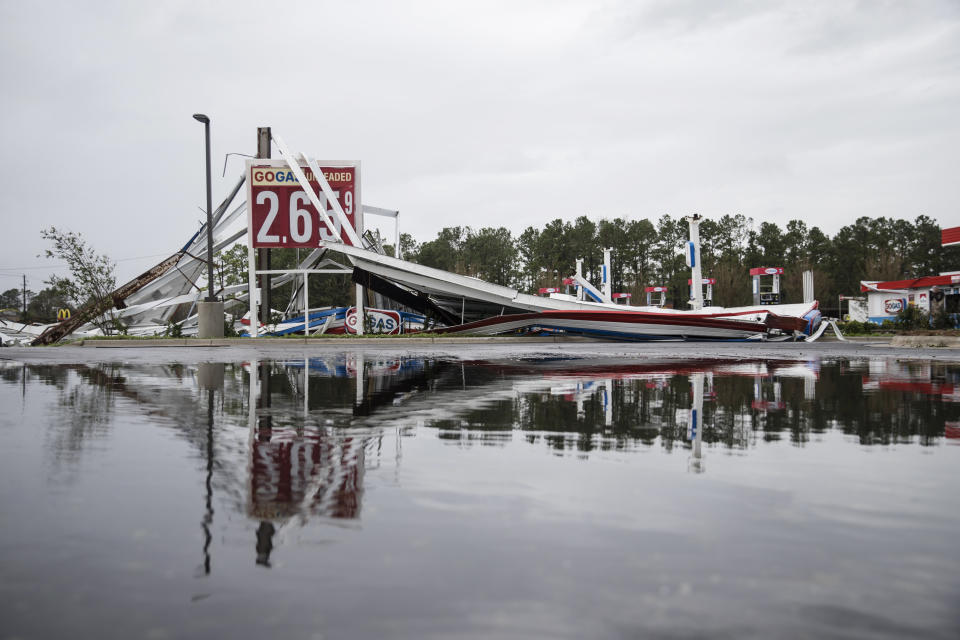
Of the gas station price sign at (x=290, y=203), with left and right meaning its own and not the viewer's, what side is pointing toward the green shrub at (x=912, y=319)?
left

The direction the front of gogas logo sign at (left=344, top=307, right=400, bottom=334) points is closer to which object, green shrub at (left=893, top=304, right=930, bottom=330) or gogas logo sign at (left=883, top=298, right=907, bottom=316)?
the green shrub

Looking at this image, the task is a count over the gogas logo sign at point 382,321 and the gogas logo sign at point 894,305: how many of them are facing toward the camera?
2

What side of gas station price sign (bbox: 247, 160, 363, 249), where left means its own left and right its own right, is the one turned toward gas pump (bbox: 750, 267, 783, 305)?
left

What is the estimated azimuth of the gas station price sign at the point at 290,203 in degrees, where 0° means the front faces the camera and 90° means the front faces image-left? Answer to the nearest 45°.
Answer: approximately 0°

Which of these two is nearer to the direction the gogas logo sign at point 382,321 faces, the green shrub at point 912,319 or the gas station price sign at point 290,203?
the gas station price sign

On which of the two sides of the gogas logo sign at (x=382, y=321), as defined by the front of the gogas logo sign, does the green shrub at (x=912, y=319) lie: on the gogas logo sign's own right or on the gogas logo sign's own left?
on the gogas logo sign's own left
